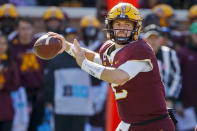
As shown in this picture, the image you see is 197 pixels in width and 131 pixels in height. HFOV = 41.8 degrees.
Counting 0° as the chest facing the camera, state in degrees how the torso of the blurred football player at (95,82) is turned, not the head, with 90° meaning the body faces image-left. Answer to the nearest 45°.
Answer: approximately 0°

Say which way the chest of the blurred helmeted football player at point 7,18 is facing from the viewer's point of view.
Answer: toward the camera

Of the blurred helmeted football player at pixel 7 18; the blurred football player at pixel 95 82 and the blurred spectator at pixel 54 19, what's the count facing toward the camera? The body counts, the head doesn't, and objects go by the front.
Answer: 3

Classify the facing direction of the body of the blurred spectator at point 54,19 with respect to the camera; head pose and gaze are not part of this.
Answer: toward the camera

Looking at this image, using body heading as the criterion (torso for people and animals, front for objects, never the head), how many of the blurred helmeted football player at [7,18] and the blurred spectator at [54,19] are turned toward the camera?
2

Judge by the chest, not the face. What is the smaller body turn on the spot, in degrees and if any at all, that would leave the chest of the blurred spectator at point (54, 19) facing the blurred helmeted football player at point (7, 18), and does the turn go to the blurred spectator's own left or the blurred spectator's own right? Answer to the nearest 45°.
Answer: approximately 90° to the blurred spectator's own right
